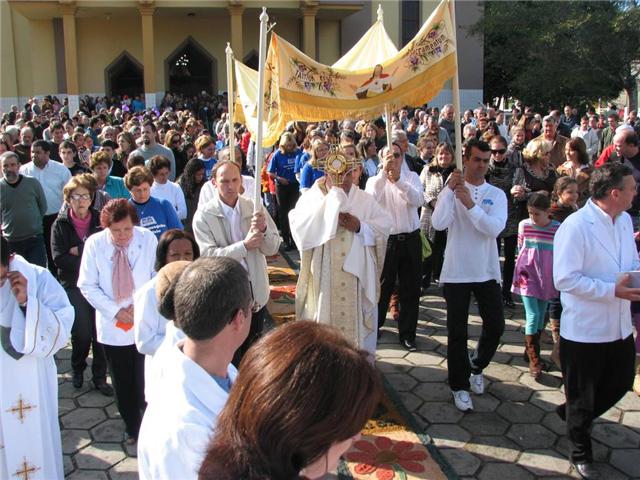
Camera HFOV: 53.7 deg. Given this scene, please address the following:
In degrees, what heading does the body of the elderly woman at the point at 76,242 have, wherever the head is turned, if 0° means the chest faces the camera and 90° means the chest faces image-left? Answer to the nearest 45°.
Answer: approximately 0°

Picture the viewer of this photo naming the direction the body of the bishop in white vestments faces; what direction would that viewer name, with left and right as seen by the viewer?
facing the viewer

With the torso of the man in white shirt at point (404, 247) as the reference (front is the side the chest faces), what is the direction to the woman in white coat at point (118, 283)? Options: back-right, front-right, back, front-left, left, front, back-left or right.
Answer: front-right

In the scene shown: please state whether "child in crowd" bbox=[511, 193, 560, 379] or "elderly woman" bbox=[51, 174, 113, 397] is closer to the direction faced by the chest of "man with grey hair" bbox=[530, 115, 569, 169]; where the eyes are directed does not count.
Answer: the child in crowd

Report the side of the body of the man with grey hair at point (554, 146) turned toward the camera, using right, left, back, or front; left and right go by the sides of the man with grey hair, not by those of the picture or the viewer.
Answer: front

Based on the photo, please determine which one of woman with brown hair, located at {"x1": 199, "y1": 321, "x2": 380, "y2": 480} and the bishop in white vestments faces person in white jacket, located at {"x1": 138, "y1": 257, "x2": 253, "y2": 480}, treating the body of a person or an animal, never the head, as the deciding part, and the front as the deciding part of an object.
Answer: the bishop in white vestments

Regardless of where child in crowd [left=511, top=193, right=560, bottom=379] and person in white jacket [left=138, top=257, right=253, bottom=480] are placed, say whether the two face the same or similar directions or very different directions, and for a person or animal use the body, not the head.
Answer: very different directions

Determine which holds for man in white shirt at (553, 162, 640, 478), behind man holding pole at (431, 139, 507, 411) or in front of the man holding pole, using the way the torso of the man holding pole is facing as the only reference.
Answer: in front

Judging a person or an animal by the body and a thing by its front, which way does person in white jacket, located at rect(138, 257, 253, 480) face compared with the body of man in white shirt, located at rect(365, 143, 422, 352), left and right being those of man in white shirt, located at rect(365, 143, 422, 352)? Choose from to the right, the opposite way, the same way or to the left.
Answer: the opposite way

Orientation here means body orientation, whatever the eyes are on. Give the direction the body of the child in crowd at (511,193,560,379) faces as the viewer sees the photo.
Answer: toward the camera

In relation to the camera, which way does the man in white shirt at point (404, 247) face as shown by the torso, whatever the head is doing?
toward the camera

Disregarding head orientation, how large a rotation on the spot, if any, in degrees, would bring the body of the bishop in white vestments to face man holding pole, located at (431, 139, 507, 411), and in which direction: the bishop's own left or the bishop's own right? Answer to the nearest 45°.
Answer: approximately 90° to the bishop's own left
